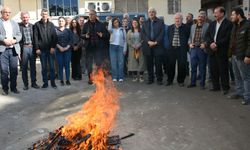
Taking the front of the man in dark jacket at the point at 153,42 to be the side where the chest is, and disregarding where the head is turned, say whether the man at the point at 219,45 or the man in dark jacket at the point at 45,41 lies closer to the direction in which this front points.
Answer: the man

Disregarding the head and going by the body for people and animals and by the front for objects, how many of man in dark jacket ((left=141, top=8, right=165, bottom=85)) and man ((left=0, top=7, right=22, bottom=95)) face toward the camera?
2

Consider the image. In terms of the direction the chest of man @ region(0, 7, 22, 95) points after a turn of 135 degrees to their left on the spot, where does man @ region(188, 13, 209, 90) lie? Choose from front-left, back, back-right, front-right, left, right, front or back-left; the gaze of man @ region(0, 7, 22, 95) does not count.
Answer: front-right

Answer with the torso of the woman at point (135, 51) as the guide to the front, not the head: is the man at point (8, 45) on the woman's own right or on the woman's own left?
on the woman's own right

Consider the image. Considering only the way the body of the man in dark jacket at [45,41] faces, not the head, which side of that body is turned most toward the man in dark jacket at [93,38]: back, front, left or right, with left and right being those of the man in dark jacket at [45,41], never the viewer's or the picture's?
left

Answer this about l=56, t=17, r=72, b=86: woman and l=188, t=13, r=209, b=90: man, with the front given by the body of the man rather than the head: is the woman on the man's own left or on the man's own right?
on the man's own right

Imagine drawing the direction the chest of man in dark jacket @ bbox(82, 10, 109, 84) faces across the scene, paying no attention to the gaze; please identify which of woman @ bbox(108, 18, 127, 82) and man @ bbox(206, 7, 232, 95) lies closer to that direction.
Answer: the man

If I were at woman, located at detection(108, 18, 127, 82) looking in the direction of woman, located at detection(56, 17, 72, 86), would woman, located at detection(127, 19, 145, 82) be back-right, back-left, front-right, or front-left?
back-left

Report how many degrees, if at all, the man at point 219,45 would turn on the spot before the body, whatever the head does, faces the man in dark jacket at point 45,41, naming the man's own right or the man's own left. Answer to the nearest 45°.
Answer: approximately 45° to the man's own right

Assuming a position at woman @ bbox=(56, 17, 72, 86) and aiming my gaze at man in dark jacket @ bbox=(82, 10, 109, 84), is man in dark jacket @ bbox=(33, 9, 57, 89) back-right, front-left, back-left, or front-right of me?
back-right
